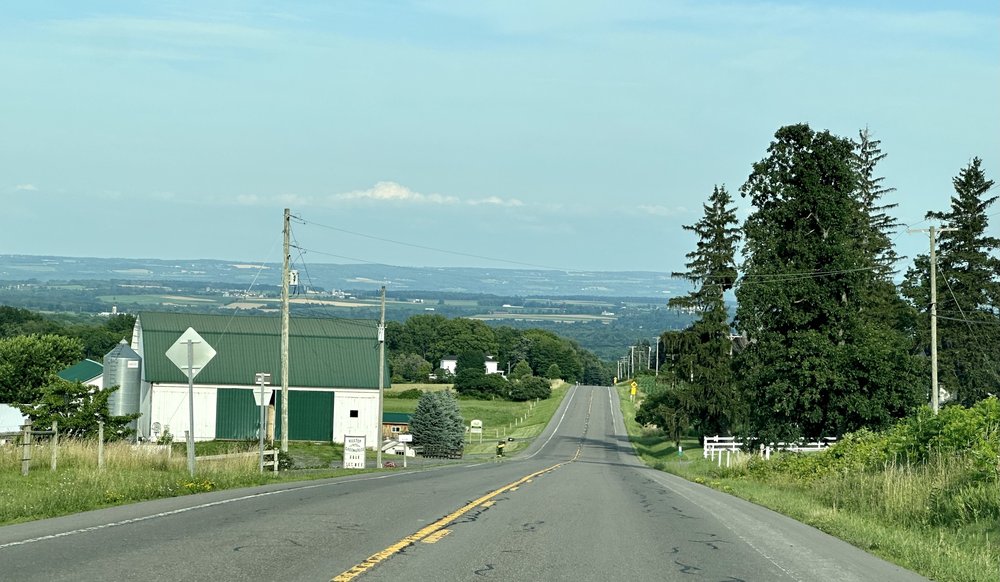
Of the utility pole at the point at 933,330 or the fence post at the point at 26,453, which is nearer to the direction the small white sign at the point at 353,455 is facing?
the fence post

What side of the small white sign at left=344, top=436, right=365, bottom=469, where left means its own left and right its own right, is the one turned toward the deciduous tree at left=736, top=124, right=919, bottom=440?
left

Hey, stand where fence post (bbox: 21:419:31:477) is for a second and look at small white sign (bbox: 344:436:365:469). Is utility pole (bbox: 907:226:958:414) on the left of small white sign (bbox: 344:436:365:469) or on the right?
right

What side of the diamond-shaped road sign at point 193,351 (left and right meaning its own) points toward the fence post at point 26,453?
left

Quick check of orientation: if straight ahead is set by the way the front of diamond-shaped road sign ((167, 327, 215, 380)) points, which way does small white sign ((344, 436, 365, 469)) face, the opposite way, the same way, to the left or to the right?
the opposite way

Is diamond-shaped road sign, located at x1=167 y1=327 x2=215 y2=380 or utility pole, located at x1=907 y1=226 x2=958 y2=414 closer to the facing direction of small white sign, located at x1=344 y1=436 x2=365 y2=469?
the diamond-shaped road sign

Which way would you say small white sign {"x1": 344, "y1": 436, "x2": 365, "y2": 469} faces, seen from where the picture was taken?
facing the viewer

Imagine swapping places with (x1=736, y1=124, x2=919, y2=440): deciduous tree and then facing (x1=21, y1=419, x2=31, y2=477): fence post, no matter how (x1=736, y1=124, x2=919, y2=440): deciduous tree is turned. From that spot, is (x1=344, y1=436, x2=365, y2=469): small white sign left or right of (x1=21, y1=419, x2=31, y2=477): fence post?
right

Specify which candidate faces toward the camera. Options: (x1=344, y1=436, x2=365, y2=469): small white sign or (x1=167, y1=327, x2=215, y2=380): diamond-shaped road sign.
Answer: the small white sign

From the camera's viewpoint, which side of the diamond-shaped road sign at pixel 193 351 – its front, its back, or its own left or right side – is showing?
back

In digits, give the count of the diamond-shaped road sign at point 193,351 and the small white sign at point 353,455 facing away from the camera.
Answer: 1
